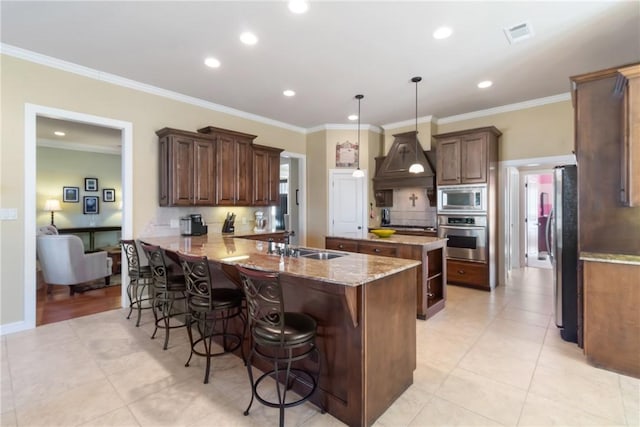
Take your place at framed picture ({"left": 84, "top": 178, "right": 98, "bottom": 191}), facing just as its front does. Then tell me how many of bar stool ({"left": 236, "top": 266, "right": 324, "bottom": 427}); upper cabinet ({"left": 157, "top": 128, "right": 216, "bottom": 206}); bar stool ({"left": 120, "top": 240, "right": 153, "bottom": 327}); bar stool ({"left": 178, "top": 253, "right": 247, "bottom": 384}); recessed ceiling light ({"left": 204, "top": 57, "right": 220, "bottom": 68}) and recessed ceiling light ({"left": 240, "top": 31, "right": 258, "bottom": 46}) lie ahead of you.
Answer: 6

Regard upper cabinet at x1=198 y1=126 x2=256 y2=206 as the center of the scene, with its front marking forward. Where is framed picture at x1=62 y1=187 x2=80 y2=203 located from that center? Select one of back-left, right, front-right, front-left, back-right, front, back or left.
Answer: back

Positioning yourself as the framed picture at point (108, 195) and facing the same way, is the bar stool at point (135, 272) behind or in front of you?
in front

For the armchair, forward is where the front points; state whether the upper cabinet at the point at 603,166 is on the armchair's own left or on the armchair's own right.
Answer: on the armchair's own right

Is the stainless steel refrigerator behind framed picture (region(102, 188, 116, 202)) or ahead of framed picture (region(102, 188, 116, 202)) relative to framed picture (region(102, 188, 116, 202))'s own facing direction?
ahead

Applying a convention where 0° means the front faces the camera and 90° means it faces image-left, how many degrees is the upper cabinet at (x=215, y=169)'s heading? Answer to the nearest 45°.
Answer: approximately 315°

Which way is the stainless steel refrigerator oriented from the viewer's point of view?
to the viewer's left

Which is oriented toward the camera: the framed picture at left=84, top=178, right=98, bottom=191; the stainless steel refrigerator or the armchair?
the framed picture

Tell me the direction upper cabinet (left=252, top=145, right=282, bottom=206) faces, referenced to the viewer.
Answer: facing the viewer and to the right of the viewer

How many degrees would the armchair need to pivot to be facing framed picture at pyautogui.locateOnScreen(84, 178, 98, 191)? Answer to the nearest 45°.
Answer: approximately 45° to its left

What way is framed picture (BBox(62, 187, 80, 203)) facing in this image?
toward the camera

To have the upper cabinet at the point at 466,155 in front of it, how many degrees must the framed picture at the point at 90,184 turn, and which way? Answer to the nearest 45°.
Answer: approximately 45° to its left

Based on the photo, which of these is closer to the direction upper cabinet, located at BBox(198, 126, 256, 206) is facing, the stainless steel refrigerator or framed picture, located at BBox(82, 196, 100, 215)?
the stainless steel refrigerator

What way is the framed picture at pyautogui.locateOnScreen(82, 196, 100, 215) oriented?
toward the camera
